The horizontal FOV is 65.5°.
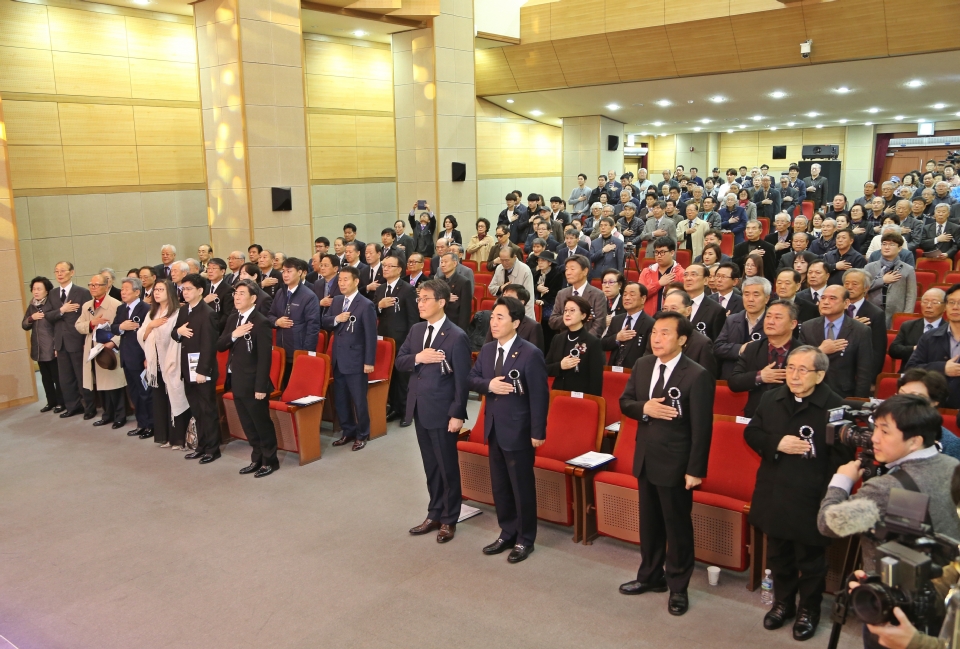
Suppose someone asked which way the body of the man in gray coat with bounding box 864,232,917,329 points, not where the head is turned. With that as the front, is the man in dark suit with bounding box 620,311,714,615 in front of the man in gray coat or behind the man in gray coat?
in front

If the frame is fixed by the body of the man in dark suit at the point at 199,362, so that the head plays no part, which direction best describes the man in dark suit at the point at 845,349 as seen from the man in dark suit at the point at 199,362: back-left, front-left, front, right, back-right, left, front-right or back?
left

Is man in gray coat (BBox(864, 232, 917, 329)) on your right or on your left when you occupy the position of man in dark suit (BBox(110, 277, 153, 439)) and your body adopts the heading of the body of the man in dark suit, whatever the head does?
on your left

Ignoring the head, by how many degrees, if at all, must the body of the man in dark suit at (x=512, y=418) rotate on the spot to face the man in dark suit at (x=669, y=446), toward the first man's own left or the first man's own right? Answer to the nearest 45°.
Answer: approximately 90° to the first man's own left

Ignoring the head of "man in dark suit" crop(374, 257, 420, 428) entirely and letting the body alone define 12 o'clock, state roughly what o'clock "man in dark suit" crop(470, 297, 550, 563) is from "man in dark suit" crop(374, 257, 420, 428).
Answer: "man in dark suit" crop(470, 297, 550, 563) is roughly at 10 o'clock from "man in dark suit" crop(374, 257, 420, 428).

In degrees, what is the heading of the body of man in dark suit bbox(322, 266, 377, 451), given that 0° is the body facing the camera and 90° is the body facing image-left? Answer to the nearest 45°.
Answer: approximately 45°

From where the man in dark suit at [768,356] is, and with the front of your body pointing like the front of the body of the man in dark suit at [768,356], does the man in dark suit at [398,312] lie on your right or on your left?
on your right

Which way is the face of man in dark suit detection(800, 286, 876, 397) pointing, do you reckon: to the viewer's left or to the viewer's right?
to the viewer's left

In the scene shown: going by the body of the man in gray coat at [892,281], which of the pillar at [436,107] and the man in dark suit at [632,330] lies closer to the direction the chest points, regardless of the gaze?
the man in dark suit

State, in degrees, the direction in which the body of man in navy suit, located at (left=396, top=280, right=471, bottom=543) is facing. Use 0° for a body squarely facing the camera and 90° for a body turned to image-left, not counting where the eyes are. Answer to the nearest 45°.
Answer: approximately 45°

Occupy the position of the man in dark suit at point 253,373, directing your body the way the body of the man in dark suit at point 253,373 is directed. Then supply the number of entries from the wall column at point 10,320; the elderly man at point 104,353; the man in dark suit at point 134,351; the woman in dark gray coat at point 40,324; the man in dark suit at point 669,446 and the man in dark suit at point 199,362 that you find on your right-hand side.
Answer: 5

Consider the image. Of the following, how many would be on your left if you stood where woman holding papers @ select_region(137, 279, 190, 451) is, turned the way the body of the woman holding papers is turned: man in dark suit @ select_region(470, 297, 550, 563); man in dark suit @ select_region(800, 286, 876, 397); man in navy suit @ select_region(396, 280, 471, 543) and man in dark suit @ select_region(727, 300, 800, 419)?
4

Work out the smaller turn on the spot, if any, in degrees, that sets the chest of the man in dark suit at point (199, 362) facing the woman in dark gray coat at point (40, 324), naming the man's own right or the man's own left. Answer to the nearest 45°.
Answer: approximately 90° to the man's own right

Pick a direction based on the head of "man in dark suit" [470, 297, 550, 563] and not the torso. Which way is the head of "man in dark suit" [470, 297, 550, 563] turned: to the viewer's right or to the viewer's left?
to the viewer's left

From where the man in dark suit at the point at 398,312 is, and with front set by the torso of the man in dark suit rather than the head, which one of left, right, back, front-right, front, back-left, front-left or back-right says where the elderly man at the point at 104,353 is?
front-right
